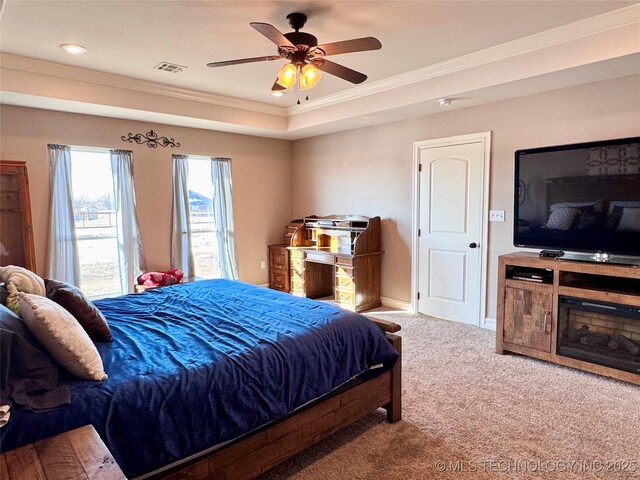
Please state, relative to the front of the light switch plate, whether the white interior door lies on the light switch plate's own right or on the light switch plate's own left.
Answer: on the light switch plate's own right

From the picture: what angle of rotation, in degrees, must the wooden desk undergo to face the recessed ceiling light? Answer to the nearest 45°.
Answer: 0° — it already faces it

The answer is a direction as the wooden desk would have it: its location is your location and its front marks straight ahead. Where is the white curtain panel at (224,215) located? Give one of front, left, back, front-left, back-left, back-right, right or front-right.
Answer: front-right

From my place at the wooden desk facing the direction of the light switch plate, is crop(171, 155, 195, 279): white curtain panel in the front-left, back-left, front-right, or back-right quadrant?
back-right

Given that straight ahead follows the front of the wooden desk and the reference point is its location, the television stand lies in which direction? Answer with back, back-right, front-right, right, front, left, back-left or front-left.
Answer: left

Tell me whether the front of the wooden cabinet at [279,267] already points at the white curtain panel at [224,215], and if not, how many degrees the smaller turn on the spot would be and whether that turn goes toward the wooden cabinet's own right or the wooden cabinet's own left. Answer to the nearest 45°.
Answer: approximately 45° to the wooden cabinet's own right

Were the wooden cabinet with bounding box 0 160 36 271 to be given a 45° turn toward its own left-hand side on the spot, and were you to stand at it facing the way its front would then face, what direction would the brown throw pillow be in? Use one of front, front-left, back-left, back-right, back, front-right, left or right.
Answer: front-right

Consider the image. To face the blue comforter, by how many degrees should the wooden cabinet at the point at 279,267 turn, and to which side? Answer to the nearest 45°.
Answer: approximately 45° to its left

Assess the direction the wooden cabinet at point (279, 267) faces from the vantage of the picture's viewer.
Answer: facing the viewer and to the left of the viewer

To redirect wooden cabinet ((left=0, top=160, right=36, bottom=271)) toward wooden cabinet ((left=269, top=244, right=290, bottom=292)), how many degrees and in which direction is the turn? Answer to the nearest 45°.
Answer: approximately 90° to its left
